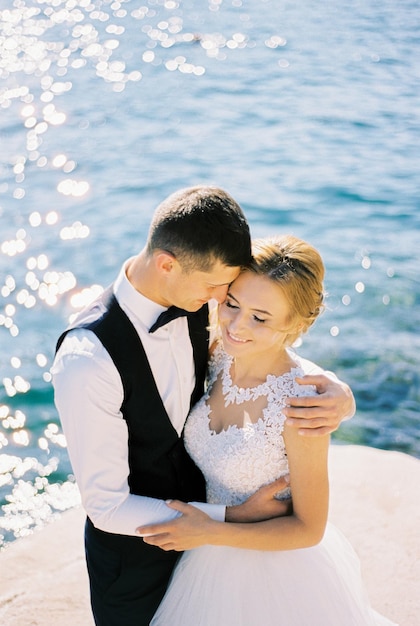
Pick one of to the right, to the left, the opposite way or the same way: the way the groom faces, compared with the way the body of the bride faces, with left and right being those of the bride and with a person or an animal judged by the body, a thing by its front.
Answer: to the left

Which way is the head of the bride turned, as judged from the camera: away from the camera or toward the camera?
toward the camera

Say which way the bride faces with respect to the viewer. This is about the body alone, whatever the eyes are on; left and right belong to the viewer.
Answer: facing the viewer and to the left of the viewer
